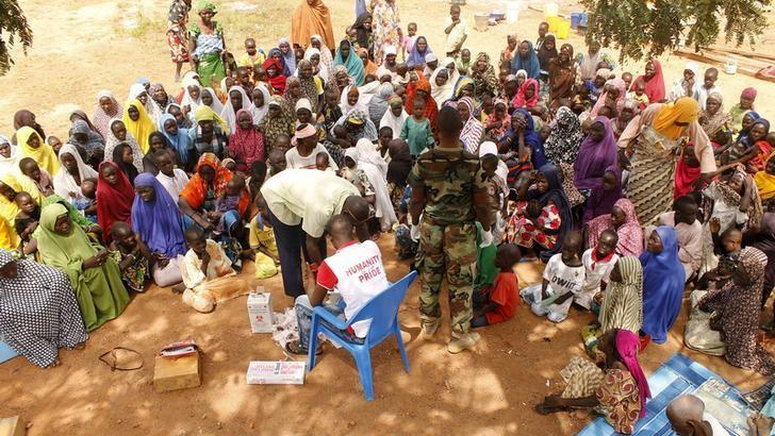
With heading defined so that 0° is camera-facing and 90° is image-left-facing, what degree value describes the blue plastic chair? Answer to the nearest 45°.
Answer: approximately 135°

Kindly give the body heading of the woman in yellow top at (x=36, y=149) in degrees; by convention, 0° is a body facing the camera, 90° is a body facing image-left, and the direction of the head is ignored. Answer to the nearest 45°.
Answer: approximately 315°

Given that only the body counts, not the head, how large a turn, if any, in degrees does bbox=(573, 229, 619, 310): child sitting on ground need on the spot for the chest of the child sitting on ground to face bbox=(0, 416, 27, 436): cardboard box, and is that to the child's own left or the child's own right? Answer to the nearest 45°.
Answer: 0° — they already face it

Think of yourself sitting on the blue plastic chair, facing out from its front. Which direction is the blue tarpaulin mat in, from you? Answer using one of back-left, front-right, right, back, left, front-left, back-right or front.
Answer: back-right

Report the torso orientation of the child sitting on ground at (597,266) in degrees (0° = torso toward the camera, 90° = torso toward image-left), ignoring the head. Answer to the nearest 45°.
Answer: approximately 45°

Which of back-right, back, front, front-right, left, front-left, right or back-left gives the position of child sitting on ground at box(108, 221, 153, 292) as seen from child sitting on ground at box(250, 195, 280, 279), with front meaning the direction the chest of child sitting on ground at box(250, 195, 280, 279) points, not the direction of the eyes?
back-right

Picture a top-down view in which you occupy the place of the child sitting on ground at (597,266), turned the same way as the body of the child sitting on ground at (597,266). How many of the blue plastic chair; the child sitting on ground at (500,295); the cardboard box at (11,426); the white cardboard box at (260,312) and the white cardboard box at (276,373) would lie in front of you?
5

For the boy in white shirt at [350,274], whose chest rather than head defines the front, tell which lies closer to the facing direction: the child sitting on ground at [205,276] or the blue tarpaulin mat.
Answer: the child sitting on ground

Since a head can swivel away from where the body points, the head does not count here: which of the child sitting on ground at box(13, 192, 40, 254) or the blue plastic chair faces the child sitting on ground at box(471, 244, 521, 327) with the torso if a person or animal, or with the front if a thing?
the child sitting on ground at box(13, 192, 40, 254)

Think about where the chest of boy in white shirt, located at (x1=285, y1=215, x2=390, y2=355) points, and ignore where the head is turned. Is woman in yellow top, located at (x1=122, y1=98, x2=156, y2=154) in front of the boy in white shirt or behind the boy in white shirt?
in front

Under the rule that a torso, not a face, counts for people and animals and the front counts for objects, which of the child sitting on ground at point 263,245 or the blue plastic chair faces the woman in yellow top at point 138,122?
the blue plastic chair

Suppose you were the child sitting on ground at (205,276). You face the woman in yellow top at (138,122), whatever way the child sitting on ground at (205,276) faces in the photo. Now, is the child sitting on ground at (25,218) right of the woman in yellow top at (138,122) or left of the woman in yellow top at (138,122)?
left

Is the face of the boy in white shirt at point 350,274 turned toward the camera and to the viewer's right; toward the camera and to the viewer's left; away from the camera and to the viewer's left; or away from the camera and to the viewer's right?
away from the camera and to the viewer's left

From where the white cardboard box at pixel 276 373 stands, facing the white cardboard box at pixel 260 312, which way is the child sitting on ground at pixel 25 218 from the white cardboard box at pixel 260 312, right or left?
left

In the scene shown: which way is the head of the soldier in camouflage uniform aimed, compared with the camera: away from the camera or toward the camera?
away from the camera

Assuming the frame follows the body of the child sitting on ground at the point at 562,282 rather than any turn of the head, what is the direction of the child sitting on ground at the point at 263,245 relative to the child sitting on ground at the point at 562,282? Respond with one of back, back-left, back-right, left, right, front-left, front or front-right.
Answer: front-right
